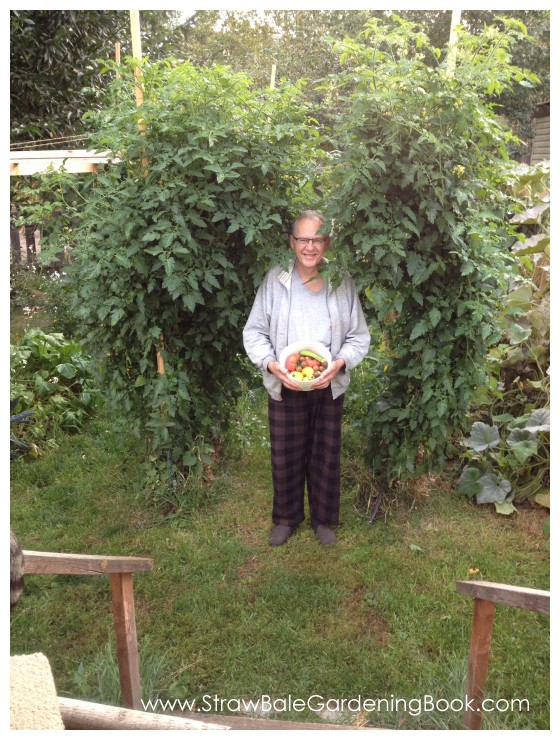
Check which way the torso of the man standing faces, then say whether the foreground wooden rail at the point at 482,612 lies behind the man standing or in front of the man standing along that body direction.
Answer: in front

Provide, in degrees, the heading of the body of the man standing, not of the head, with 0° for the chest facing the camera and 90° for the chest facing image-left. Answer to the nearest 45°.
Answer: approximately 0°

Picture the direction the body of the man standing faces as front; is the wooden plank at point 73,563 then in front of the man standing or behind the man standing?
in front

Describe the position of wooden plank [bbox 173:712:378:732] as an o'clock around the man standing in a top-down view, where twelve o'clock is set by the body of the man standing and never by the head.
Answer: The wooden plank is roughly at 12 o'clock from the man standing.

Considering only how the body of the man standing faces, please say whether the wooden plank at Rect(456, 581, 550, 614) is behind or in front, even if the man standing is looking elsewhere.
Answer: in front

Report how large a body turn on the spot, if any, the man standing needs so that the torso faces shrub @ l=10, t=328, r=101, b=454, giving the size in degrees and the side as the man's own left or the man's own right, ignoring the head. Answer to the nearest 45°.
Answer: approximately 135° to the man's own right
